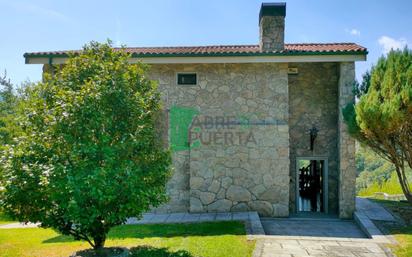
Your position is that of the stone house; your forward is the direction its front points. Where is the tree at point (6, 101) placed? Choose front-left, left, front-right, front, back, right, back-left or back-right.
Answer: back-right

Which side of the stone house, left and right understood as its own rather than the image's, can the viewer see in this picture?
front

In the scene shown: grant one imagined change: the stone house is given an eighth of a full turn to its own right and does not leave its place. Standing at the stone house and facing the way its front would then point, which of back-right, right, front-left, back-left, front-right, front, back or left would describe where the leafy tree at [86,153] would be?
front
